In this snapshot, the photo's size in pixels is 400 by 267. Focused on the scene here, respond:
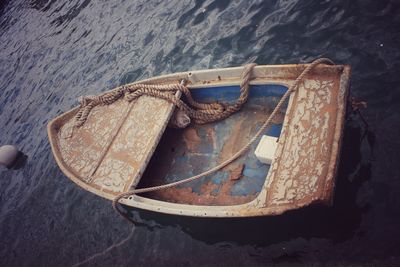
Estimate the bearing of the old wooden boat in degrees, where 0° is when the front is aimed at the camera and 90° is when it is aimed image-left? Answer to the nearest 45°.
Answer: approximately 90°
